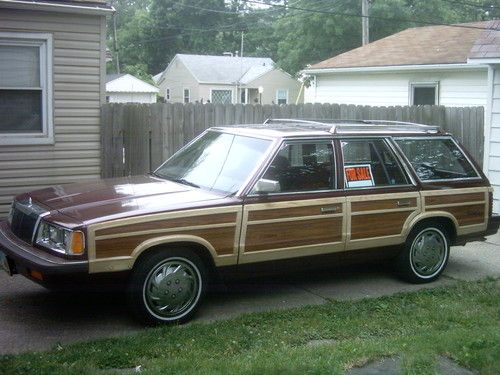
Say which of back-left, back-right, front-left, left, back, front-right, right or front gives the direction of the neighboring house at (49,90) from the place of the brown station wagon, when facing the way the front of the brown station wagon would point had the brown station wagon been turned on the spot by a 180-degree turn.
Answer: left

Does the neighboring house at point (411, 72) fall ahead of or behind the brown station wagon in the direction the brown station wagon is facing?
behind

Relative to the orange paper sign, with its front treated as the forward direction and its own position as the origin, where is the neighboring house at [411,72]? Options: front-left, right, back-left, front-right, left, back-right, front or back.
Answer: back

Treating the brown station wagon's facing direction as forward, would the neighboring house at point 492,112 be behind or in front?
behind

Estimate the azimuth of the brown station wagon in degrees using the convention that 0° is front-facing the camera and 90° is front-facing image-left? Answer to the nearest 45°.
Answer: approximately 45°

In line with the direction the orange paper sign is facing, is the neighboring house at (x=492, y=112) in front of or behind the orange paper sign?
behind

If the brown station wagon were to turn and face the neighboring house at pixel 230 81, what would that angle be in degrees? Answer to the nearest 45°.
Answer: approximately 135° to its right

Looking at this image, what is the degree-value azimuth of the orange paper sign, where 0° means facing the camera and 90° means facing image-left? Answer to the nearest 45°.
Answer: approximately 0°
